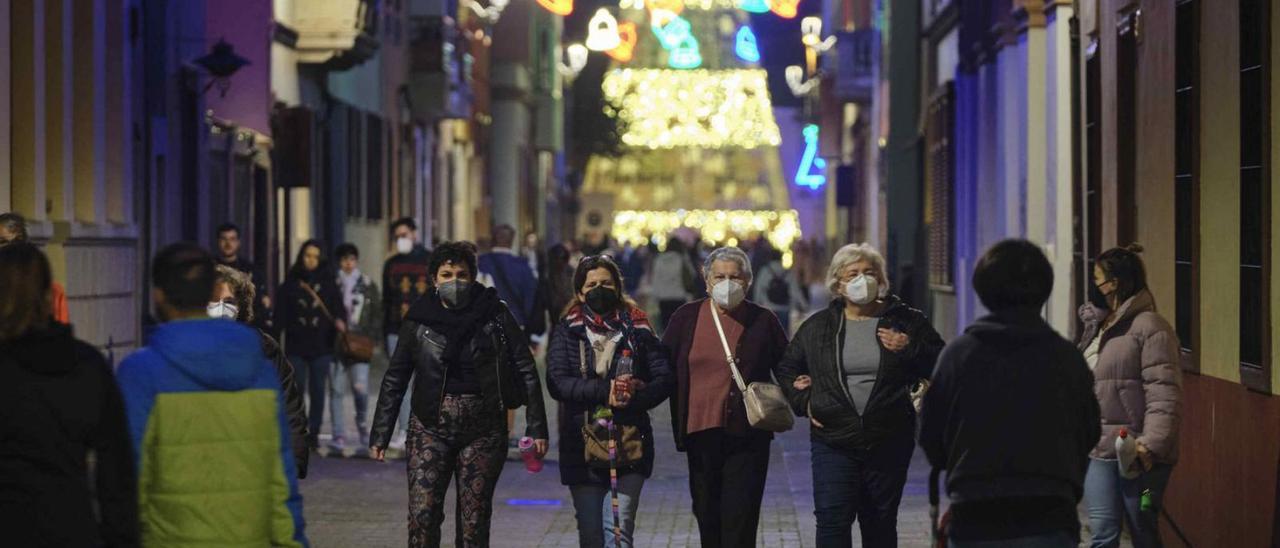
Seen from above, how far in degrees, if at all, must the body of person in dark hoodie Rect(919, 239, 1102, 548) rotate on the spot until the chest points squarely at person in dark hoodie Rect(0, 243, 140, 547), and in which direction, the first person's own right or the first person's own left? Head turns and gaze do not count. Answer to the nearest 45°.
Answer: approximately 135° to the first person's own left

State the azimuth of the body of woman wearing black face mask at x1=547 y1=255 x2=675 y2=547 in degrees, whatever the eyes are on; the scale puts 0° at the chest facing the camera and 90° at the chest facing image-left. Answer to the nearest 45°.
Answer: approximately 0°

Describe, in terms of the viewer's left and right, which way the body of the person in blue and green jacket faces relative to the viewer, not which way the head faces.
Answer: facing away from the viewer

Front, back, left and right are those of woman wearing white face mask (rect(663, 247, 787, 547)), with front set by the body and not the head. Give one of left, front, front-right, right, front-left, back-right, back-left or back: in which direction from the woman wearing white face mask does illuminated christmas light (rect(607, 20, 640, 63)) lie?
back

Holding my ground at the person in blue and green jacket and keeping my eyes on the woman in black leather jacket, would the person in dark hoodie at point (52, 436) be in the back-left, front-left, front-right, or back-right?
back-left

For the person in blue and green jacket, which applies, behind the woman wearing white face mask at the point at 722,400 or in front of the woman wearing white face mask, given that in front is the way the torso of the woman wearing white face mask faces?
in front

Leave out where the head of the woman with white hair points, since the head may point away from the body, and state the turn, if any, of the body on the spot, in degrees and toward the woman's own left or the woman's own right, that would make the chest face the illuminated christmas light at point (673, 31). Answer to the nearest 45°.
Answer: approximately 180°

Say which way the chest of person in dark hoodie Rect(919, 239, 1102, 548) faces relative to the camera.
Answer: away from the camera

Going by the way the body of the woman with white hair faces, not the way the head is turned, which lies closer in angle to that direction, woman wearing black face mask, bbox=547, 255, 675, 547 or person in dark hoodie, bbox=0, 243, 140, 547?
the person in dark hoodie

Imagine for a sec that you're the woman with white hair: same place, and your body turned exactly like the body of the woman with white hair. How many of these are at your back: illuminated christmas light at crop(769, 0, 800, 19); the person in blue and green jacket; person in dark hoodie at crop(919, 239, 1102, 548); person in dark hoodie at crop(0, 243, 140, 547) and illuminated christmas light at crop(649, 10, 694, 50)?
2
